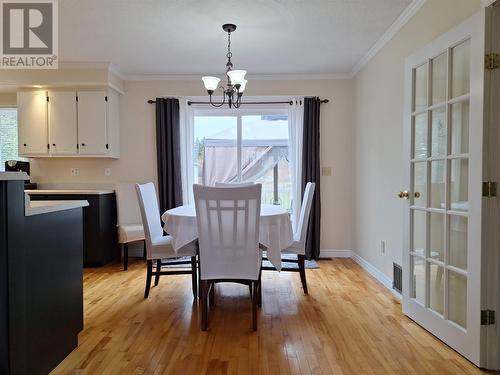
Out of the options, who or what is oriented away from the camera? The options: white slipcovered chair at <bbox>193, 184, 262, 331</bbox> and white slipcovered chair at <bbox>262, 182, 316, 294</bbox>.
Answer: white slipcovered chair at <bbox>193, 184, 262, 331</bbox>

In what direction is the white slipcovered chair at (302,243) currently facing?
to the viewer's left

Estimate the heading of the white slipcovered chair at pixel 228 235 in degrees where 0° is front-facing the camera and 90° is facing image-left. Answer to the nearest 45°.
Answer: approximately 180°

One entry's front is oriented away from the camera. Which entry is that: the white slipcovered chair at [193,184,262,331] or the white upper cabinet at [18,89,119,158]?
the white slipcovered chair

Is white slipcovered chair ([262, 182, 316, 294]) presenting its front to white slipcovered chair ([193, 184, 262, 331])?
no

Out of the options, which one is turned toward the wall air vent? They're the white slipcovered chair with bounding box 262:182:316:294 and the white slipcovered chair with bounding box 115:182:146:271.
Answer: the white slipcovered chair with bounding box 115:182:146:271

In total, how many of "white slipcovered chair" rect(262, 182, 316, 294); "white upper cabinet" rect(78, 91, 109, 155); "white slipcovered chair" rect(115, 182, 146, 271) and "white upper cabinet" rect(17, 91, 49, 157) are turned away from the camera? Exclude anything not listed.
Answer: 0

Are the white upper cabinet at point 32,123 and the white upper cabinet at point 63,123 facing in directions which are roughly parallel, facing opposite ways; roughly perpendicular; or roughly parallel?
roughly parallel

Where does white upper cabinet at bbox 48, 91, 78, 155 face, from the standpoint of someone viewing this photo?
facing the viewer

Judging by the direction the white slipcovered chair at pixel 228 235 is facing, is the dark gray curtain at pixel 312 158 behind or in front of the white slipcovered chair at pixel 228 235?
in front

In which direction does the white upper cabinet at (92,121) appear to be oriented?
toward the camera

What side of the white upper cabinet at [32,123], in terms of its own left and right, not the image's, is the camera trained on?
front

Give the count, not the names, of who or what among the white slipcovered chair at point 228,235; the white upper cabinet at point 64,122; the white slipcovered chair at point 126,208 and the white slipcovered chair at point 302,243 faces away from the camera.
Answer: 1

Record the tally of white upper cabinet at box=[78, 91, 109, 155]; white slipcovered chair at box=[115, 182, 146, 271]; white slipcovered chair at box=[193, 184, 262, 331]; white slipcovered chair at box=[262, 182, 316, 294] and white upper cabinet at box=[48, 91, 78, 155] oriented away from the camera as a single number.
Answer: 1
